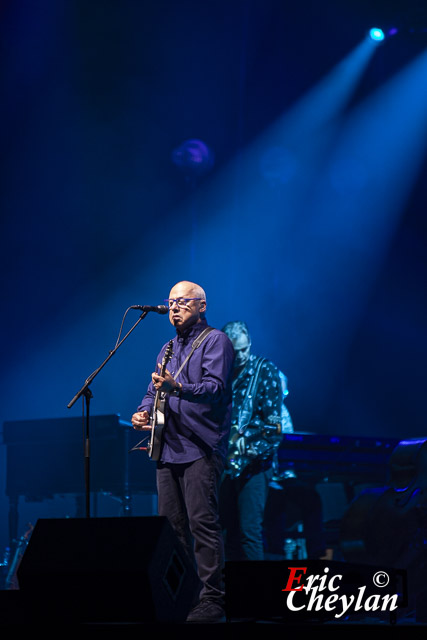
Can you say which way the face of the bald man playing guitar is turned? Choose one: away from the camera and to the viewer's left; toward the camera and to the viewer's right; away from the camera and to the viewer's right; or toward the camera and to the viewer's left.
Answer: toward the camera and to the viewer's left

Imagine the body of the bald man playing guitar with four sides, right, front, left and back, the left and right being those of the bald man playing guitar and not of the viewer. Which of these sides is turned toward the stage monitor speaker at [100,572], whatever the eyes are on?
front

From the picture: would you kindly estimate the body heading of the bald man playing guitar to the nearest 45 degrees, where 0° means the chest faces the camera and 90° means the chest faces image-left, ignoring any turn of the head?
approximately 45°
